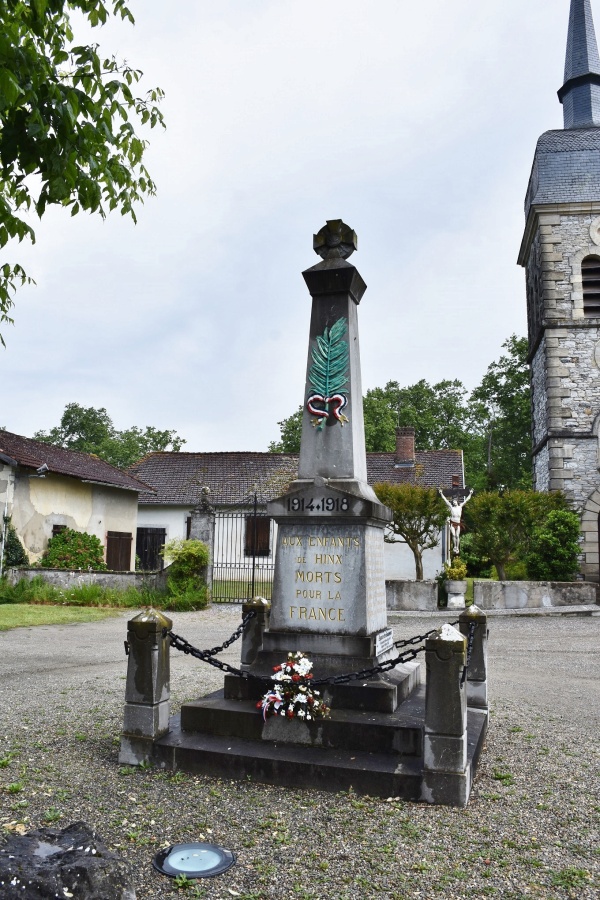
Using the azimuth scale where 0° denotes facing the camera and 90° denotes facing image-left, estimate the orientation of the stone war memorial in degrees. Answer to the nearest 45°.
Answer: approximately 0°

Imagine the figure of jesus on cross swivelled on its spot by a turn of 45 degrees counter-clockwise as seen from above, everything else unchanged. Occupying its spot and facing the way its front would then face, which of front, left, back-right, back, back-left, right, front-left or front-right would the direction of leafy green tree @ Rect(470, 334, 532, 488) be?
back-left

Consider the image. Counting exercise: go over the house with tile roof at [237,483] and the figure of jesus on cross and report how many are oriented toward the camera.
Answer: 2

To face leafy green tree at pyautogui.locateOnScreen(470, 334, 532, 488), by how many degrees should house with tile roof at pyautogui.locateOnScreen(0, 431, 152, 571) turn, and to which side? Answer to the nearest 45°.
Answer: approximately 90° to its left

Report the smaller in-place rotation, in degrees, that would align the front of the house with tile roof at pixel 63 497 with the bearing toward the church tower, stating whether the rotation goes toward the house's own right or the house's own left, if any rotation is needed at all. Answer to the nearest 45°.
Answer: approximately 45° to the house's own left

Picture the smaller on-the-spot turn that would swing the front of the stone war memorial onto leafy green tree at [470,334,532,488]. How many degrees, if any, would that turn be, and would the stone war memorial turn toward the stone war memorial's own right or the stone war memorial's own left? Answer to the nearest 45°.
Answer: approximately 180°

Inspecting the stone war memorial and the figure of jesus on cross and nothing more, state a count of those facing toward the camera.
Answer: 2

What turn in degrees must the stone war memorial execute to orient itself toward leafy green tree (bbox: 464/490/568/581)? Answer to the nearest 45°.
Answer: approximately 180°
